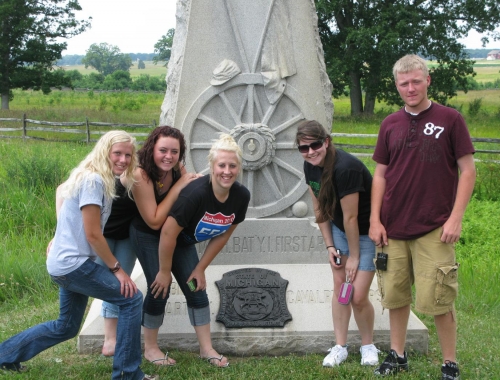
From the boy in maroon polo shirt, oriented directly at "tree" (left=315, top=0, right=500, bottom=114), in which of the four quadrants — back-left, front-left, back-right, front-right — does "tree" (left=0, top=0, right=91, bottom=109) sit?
front-left

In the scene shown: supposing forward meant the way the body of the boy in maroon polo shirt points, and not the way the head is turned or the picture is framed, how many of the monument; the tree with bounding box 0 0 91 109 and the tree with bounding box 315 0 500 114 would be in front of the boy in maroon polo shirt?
0

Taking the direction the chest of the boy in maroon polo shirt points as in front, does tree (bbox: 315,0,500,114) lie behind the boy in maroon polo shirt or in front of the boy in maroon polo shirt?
behind

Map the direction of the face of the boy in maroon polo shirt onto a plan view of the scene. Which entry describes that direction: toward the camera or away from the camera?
toward the camera

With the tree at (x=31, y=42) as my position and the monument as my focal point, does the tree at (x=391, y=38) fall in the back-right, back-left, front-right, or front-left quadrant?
front-left

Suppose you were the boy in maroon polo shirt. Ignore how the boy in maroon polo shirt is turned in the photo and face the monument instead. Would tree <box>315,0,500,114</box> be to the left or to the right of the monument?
right

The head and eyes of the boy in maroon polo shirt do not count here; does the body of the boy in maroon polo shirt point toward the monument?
no

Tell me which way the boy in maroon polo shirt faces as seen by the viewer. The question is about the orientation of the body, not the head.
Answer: toward the camera

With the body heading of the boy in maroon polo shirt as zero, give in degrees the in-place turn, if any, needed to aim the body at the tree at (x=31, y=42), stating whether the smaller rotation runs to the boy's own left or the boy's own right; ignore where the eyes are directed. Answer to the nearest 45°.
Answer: approximately 135° to the boy's own right
